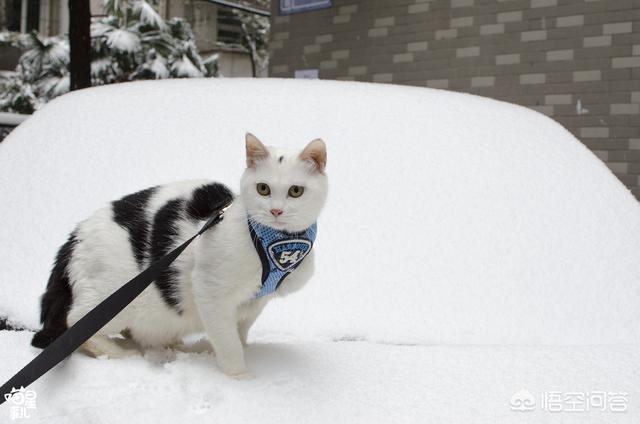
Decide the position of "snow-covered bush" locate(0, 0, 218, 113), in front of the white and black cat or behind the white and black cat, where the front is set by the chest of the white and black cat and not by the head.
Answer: behind

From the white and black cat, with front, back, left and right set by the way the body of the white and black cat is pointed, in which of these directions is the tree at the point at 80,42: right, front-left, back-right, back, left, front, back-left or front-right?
back-left

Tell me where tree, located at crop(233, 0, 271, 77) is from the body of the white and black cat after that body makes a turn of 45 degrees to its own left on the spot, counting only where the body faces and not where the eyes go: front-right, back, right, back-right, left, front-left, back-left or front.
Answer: left
